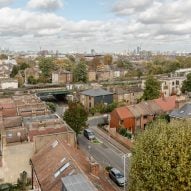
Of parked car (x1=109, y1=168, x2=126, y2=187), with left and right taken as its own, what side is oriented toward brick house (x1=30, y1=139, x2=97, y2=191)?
right

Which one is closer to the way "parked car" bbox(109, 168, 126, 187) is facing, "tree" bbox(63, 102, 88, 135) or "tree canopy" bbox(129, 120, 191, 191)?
the tree canopy

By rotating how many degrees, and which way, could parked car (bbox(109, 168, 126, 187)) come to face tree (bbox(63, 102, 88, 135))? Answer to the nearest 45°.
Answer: approximately 180°

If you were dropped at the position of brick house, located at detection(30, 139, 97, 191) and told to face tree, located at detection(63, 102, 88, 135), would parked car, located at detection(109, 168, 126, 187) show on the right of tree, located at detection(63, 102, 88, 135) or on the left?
right

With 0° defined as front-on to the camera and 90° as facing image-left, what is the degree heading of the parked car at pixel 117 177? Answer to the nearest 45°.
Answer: approximately 315°

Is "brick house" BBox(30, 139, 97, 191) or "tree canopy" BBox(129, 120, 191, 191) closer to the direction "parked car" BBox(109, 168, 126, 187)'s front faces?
the tree canopy

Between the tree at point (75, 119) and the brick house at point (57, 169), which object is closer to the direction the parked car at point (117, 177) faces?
the brick house
